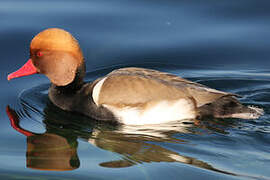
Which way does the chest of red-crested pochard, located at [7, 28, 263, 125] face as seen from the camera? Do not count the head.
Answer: to the viewer's left
